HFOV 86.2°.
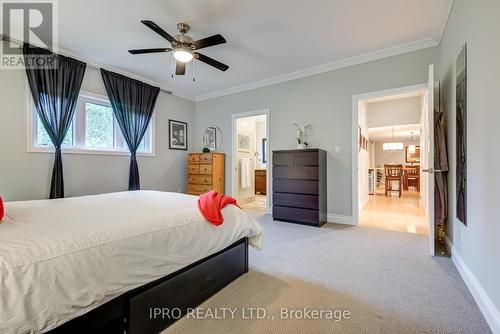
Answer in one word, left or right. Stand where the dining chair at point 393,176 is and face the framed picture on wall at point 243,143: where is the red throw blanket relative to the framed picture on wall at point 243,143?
left

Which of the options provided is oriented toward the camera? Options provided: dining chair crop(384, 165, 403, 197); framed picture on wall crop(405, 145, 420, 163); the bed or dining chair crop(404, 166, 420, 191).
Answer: the framed picture on wall

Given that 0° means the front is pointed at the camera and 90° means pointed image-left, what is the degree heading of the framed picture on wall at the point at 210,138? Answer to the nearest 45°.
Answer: approximately 45°

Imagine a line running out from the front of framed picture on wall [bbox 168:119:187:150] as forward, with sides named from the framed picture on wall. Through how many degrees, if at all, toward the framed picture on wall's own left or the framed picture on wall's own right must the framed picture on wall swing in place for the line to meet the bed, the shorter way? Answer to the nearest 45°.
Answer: approximately 45° to the framed picture on wall's own right

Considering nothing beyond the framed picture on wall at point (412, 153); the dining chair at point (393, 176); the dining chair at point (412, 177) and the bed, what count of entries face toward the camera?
1

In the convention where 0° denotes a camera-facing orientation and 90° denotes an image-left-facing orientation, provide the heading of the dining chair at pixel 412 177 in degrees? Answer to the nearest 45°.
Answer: approximately 180°

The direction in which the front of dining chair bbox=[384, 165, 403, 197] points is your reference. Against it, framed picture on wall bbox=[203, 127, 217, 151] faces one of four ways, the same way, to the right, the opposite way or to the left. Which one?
the opposite way

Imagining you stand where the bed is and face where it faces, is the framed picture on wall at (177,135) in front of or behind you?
in front

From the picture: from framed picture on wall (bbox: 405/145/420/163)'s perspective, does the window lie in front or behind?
in front

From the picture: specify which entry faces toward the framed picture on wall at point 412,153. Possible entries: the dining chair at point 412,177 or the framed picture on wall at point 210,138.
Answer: the dining chair

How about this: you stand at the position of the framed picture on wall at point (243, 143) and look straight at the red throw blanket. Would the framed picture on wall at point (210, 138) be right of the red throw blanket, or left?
right

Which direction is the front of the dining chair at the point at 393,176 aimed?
away from the camera

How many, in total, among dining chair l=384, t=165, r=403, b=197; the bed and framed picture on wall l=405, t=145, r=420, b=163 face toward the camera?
1
